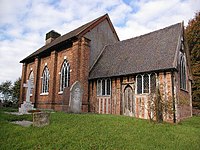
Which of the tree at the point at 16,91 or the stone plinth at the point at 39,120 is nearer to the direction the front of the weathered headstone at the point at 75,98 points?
the stone plinth

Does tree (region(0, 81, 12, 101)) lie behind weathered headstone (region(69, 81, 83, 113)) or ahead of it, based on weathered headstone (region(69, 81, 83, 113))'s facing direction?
behind

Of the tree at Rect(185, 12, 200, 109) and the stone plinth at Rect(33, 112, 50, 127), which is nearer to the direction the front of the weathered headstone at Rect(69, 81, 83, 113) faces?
the stone plinth

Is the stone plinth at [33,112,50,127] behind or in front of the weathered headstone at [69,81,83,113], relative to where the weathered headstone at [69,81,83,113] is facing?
in front

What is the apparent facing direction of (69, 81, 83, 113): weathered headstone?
toward the camera

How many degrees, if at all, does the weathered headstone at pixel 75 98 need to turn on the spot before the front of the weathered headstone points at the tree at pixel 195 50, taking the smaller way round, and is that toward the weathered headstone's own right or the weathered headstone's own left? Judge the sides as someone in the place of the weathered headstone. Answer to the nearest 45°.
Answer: approximately 135° to the weathered headstone's own left
